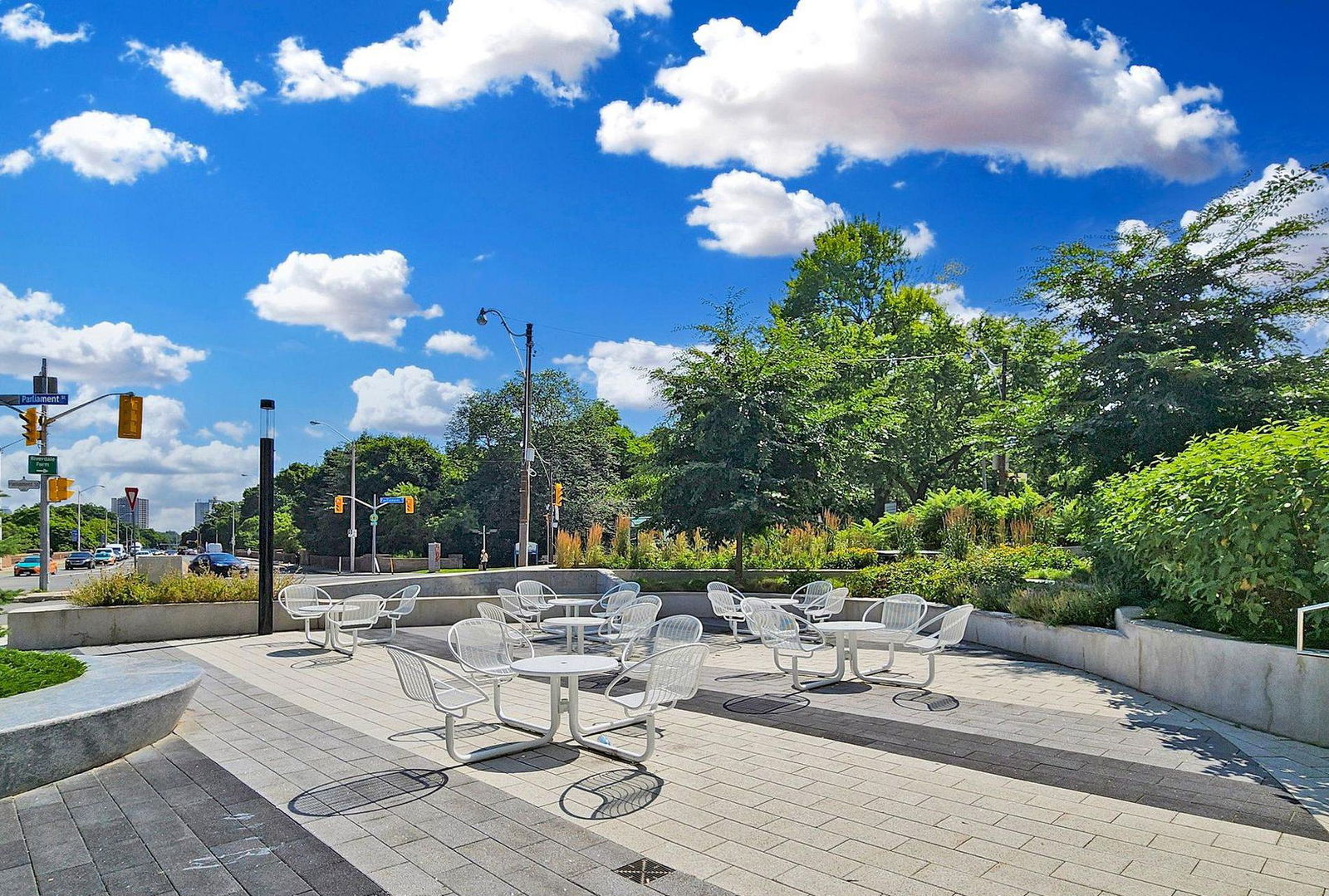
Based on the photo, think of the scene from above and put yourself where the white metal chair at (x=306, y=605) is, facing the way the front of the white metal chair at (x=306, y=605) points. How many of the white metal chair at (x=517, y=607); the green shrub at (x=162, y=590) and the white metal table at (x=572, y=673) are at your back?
1

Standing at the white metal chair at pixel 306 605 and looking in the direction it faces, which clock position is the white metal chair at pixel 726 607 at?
the white metal chair at pixel 726 607 is roughly at 11 o'clock from the white metal chair at pixel 306 605.

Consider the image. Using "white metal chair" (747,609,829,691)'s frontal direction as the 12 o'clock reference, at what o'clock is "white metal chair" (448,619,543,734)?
"white metal chair" (448,619,543,734) is roughly at 6 o'clock from "white metal chair" (747,609,829,691).

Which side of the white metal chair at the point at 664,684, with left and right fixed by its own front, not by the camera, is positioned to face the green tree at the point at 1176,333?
right

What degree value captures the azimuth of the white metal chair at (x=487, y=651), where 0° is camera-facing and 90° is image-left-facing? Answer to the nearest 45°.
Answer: approximately 315°

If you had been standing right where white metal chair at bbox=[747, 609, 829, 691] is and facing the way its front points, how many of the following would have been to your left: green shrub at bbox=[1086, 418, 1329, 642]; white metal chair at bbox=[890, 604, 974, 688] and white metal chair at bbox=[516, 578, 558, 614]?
1

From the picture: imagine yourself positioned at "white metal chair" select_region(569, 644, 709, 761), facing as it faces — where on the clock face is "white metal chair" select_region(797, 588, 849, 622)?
"white metal chair" select_region(797, 588, 849, 622) is roughly at 2 o'clock from "white metal chair" select_region(569, 644, 709, 761).

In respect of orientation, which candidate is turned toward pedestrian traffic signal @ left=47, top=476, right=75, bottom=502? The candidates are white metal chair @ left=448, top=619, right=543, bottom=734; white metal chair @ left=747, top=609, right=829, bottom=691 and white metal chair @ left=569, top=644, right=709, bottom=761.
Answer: white metal chair @ left=569, top=644, right=709, bottom=761

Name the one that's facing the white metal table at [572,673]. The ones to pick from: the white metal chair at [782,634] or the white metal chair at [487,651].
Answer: the white metal chair at [487,651]

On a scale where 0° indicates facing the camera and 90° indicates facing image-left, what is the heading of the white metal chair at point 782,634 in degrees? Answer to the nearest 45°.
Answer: approximately 225°

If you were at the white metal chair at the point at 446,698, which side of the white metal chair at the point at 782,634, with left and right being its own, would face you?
back
